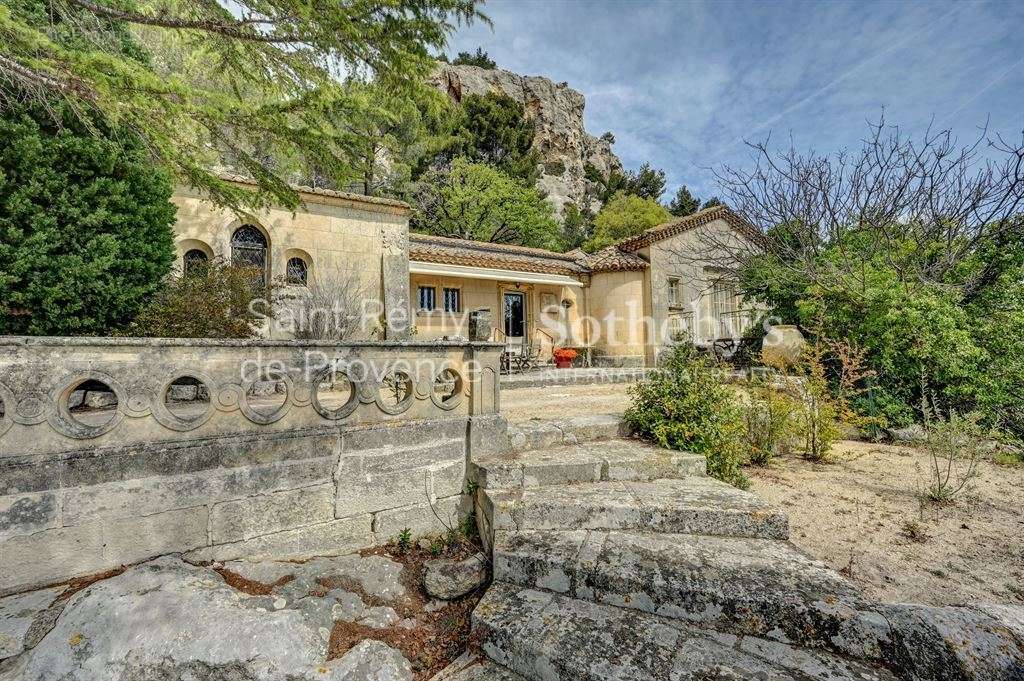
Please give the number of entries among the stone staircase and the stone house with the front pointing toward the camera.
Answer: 2

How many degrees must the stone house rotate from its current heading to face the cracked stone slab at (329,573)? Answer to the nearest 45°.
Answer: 0° — it already faces it

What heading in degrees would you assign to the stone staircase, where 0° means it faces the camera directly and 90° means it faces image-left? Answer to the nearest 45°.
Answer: approximately 0°

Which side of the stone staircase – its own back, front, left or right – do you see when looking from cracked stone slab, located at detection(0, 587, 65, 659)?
right

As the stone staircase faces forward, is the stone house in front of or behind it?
behind

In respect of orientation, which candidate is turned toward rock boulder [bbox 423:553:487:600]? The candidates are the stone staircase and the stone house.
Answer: the stone house

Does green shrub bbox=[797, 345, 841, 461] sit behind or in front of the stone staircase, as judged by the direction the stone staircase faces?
behind

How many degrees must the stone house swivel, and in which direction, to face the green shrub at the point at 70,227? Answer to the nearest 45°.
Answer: approximately 45° to its right

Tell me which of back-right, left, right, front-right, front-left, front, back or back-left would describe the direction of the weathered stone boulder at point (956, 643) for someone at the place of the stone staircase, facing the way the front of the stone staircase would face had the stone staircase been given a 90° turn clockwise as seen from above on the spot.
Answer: back

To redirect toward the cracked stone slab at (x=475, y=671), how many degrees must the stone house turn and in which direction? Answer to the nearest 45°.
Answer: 0° — it already faces it

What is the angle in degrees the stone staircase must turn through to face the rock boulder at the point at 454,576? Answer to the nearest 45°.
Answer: approximately 90° to its right

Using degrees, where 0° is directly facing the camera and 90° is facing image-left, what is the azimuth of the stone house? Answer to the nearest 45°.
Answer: approximately 0°

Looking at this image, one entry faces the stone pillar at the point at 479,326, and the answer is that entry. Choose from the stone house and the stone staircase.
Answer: the stone house
